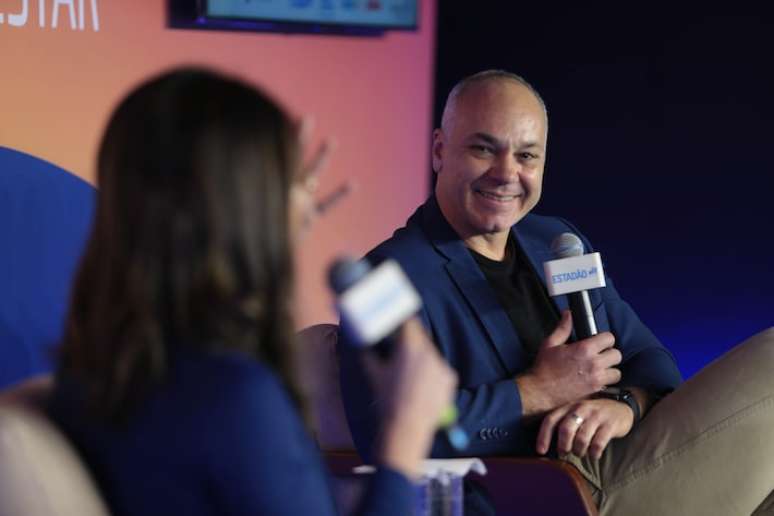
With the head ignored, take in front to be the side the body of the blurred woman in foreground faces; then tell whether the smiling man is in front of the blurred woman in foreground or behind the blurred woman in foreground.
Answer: in front

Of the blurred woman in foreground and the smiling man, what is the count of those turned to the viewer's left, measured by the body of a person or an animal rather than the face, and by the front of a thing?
0

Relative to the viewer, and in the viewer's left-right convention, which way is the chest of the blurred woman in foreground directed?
facing away from the viewer and to the right of the viewer

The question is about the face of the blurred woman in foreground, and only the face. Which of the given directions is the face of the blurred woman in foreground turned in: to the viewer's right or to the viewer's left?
to the viewer's right

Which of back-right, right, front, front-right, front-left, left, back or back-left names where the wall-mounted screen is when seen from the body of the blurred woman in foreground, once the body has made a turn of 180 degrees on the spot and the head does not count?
back-right

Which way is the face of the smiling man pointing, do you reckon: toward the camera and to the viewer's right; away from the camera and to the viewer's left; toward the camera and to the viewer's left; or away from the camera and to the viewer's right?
toward the camera and to the viewer's left

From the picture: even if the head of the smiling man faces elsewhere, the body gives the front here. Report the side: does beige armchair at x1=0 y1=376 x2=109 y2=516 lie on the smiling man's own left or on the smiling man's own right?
on the smiling man's own right
